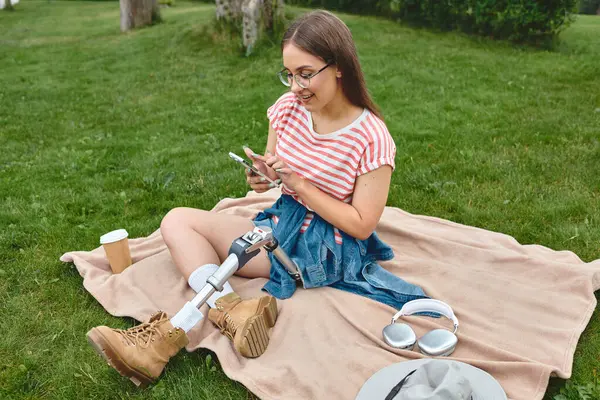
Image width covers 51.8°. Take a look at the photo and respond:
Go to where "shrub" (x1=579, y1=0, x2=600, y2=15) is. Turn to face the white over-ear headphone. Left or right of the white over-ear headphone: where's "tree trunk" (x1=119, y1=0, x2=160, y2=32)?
right

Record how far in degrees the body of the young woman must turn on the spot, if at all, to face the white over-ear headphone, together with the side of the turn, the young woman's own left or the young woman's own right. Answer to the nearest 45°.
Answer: approximately 90° to the young woman's own left

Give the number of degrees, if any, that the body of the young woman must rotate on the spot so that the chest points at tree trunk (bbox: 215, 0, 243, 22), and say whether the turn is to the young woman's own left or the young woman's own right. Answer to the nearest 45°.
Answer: approximately 135° to the young woman's own right

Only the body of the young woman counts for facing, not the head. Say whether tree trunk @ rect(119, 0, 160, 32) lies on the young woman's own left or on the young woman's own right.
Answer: on the young woman's own right

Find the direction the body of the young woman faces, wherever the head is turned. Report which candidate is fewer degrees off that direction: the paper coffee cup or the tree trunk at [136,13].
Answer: the paper coffee cup

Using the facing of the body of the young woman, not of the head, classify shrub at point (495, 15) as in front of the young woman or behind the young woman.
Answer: behind

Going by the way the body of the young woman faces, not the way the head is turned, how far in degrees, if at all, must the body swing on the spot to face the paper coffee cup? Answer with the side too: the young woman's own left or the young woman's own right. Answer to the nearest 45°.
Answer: approximately 90° to the young woman's own right

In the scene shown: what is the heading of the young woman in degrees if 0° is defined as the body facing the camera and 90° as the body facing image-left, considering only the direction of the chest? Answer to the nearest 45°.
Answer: approximately 45°

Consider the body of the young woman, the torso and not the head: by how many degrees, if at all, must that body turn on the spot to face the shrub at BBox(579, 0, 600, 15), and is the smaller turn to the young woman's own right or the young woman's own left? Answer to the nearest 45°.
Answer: approximately 180°
